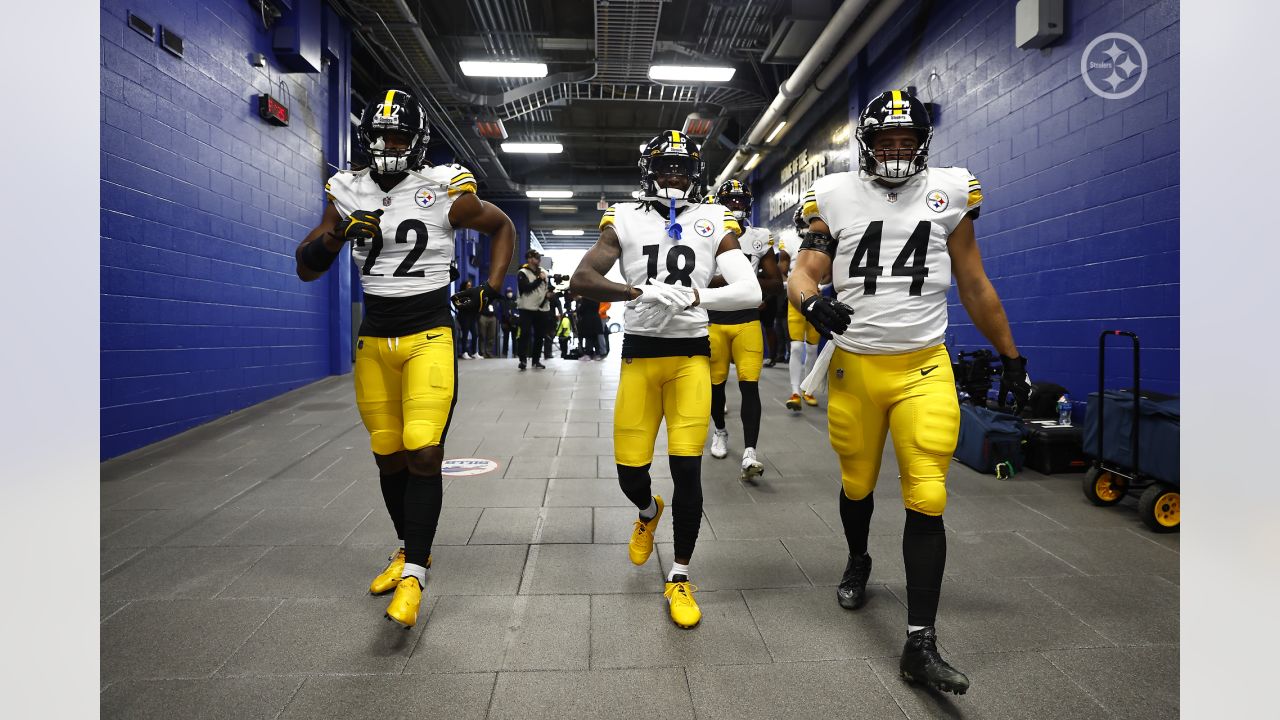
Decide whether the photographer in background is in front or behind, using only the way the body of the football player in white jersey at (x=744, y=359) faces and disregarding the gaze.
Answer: behind

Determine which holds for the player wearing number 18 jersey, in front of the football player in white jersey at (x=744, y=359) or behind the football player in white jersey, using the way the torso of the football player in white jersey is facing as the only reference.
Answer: in front

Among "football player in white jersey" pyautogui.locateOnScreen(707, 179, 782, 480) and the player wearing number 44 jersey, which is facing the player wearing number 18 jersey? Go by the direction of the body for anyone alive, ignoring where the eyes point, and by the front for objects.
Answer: the football player in white jersey

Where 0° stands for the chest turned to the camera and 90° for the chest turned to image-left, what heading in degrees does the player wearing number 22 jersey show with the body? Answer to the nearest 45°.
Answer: approximately 0°

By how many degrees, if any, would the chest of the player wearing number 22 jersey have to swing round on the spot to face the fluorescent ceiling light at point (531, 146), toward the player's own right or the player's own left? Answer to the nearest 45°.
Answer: approximately 180°

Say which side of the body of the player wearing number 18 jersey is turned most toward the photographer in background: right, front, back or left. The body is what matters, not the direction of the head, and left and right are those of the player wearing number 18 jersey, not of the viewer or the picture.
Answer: back

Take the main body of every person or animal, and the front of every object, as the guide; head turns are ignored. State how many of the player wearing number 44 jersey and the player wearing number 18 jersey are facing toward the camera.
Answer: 2

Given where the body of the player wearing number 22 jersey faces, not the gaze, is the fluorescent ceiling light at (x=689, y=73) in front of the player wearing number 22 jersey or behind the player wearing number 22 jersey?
behind

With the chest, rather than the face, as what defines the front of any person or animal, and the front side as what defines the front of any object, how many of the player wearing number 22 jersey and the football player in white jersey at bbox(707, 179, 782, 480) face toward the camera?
2
